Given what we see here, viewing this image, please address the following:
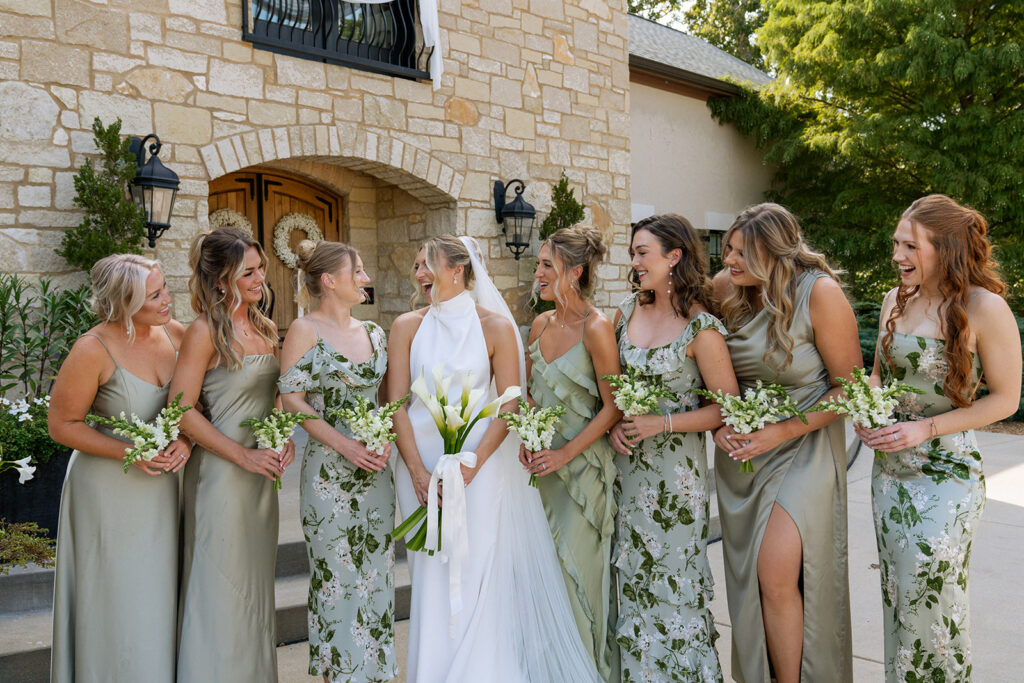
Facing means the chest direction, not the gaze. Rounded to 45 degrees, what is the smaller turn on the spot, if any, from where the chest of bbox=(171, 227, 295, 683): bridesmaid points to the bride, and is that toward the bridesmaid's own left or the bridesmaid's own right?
approximately 45° to the bridesmaid's own left

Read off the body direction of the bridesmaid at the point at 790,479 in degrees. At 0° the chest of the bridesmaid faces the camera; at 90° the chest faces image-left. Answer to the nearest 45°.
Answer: approximately 45°

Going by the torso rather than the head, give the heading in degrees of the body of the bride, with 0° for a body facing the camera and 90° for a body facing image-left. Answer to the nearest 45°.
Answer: approximately 0°

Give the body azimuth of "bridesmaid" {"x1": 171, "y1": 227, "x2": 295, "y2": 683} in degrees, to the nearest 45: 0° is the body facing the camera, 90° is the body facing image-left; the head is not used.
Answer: approximately 315°

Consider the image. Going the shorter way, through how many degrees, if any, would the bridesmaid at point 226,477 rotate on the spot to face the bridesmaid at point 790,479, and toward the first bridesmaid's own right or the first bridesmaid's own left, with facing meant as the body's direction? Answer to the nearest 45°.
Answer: approximately 45° to the first bridesmaid's own left

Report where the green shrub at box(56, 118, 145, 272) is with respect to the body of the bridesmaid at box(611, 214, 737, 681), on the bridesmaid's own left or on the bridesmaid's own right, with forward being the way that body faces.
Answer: on the bridesmaid's own right

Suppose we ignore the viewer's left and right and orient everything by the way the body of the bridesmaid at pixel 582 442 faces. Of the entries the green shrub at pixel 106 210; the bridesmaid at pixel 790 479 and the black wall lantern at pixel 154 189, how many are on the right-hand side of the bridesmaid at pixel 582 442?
2

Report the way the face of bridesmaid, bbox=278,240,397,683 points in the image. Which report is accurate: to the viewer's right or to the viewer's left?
to the viewer's right

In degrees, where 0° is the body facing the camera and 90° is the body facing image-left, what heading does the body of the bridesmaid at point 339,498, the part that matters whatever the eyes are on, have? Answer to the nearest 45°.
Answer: approximately 315°

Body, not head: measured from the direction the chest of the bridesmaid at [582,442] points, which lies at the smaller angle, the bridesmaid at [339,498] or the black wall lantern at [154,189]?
the bridesmaid
